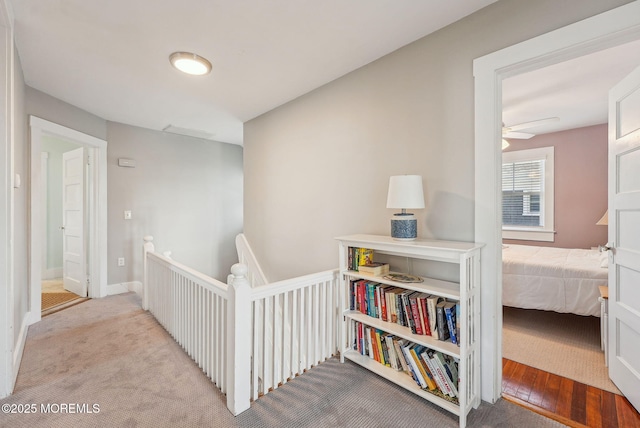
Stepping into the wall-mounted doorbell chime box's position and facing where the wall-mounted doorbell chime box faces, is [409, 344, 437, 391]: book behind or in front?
in front

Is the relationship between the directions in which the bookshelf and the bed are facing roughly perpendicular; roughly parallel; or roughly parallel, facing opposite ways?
roughly perpendicular

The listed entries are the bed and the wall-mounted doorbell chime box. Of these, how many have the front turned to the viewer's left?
1

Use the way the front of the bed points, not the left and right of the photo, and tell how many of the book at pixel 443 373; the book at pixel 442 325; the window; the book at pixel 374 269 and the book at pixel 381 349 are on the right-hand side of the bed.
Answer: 1

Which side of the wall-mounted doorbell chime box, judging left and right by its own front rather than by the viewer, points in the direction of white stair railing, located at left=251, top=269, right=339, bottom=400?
front

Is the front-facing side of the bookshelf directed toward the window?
no

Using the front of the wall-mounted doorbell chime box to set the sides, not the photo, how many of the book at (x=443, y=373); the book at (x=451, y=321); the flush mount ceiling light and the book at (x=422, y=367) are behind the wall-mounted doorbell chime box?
0

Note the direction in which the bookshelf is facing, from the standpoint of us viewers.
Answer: facing the viewer and to the left of the viewer

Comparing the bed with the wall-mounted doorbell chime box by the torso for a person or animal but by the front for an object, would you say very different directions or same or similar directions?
very different directions

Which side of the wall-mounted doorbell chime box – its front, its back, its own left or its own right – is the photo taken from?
front

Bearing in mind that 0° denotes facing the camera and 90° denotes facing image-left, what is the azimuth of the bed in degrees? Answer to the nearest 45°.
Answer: approximately 90°

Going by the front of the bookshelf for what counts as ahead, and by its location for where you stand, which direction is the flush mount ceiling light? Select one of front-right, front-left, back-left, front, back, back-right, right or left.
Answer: front-right
